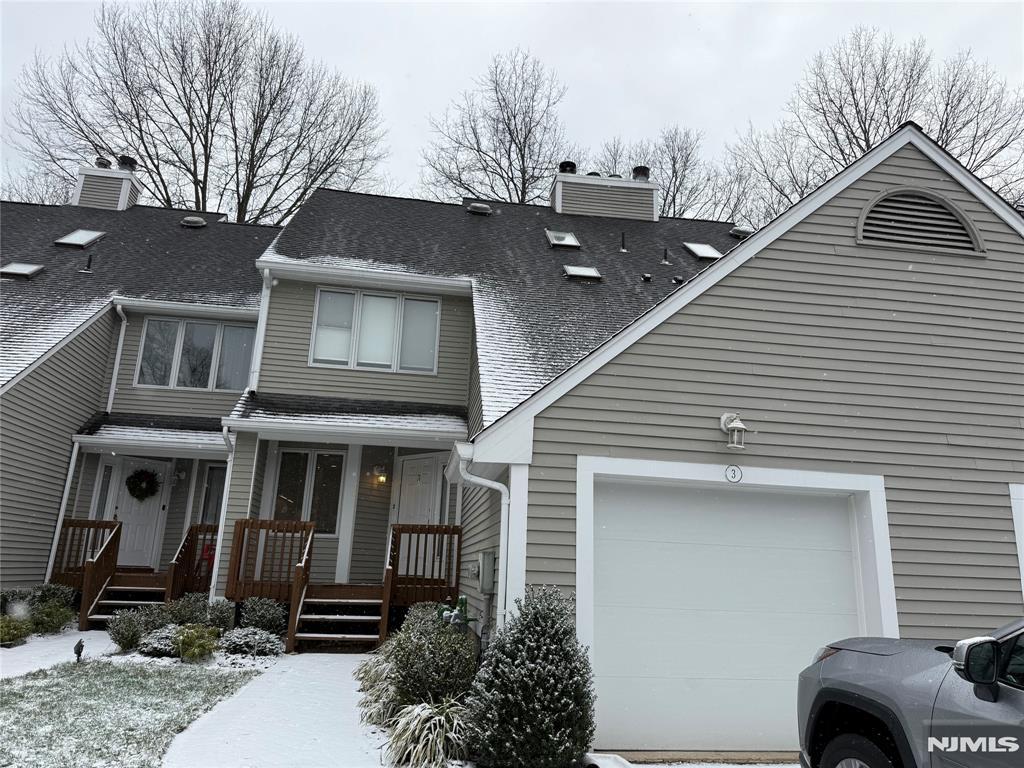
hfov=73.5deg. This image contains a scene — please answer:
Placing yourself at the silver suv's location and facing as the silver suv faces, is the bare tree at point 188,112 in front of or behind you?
in front

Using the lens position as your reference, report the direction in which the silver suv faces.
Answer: facing away from the viewer and to the left of the viewer

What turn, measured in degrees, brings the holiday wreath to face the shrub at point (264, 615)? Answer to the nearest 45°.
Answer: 0° — it already faces it

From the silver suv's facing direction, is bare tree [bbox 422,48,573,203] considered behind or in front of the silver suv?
in front

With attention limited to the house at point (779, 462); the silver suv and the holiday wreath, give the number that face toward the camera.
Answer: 2

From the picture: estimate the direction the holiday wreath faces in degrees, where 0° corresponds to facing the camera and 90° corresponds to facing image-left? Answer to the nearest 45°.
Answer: approximately 0°

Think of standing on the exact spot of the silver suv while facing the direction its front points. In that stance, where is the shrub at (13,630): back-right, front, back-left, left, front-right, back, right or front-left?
front-left

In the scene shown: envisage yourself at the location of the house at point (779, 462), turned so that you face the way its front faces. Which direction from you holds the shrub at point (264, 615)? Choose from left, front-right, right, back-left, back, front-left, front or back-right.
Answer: back-right
